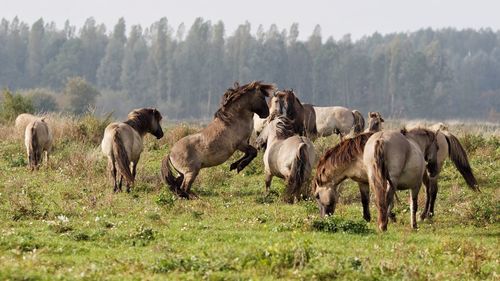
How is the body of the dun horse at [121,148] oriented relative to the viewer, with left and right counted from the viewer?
facing away from the viewer and to the right of the viewer

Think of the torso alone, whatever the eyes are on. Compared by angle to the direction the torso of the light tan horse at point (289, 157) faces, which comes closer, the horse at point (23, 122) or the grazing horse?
the horse

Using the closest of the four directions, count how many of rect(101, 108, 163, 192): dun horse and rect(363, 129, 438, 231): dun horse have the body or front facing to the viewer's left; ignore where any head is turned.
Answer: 0

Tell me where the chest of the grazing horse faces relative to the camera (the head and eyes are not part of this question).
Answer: to the viewer's left

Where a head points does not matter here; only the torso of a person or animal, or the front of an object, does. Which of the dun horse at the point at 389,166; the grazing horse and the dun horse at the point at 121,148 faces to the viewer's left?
the grazing horse

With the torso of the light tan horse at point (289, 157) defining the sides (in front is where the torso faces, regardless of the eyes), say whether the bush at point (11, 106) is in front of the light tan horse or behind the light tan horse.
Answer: in front

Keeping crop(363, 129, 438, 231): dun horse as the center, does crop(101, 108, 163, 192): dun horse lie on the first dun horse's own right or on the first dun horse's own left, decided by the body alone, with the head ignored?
on the first dun horse's own left

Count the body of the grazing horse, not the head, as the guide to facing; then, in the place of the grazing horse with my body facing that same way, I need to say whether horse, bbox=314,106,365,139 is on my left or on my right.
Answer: on my right

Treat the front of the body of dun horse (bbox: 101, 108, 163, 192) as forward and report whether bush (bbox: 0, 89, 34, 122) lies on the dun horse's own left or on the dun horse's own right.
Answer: on the dun horse's own left

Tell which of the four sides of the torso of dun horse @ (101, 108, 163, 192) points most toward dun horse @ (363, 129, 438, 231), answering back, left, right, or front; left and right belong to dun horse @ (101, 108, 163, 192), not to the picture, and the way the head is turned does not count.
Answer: right

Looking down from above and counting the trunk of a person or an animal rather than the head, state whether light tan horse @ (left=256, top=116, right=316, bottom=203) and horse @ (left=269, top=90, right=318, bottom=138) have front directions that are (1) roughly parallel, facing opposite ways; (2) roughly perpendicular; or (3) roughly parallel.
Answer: roughly perpendicular

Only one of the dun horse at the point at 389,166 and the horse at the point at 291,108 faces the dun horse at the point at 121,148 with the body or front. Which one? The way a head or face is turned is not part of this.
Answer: the horse

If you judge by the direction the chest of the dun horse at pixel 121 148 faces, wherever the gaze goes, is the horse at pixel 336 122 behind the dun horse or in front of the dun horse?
in front

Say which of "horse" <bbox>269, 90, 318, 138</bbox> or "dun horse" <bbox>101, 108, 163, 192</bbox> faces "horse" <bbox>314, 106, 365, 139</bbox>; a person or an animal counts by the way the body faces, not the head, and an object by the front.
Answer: the dun horse

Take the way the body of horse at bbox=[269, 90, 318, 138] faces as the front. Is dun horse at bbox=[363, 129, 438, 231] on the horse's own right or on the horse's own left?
on the horse's own left

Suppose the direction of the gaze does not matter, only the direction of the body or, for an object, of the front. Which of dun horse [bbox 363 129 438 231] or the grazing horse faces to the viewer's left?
the grazing horse

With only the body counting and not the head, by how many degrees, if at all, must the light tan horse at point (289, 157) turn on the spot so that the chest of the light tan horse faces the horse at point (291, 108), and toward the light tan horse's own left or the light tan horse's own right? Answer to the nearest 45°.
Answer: approximately 45° to the light tan horse's own right

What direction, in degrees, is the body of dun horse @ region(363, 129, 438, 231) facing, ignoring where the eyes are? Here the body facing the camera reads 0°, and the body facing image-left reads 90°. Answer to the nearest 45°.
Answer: approximately 225°
